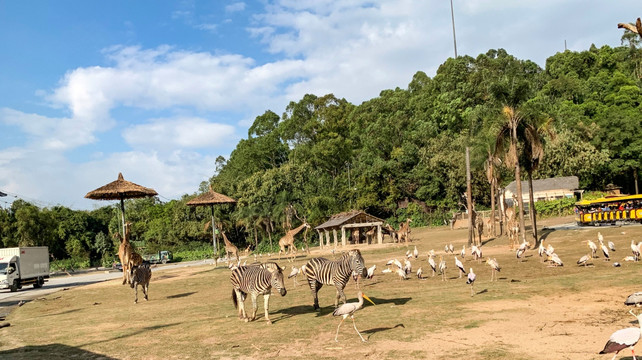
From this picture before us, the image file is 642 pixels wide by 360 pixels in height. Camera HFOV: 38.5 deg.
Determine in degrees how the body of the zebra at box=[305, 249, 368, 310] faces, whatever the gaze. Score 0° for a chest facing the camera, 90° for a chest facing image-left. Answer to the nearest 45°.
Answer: approximately 270°

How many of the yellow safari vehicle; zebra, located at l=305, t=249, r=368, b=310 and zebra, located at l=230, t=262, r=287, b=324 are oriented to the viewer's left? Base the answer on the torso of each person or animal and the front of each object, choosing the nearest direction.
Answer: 1

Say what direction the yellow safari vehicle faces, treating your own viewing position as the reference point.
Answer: facing to the left of the viewer

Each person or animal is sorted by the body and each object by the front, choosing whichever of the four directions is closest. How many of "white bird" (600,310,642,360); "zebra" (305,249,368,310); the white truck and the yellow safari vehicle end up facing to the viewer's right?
2

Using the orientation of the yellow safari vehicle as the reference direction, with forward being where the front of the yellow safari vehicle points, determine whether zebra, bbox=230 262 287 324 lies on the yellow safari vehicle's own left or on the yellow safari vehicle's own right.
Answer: on the yellow safari vehicle's own left

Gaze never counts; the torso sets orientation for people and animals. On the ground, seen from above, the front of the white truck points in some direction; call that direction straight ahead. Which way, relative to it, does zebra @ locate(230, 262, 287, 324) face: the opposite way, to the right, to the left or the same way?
to the left
